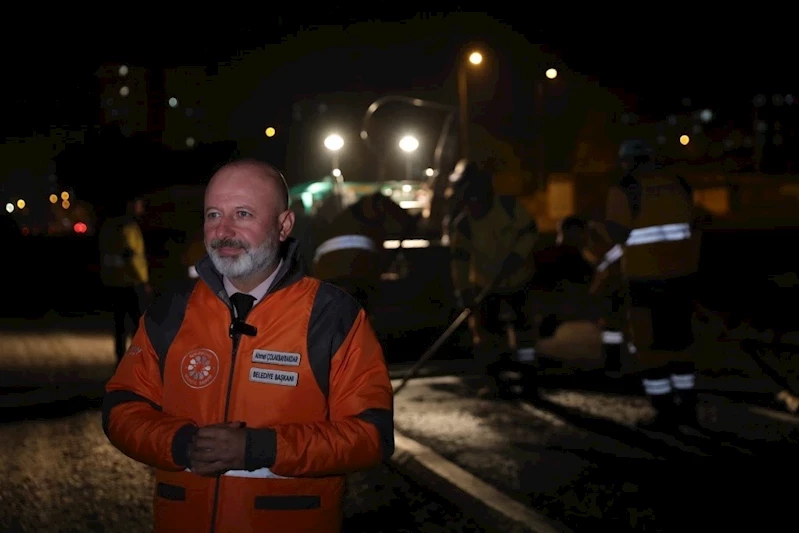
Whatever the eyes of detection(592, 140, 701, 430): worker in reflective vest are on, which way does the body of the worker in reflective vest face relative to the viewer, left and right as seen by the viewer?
facing away from the viewer and to the left of the viewer

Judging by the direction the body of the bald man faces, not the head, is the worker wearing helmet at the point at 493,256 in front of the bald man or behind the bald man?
behind

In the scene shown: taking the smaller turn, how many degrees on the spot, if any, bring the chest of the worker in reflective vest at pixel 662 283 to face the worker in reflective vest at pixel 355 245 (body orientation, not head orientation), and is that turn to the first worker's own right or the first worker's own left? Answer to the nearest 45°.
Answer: approximately 45° to the first worker's own left

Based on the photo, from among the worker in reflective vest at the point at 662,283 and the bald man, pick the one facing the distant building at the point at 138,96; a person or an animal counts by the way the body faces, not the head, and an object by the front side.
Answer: the worker in reflective vest

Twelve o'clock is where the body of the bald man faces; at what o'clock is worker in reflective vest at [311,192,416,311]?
The worker in reflective vest is roughly at 5 o'clock from the bald man.

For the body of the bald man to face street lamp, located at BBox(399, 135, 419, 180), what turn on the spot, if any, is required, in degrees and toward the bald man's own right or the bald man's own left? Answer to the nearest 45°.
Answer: approximately 135° to the bald man's own right

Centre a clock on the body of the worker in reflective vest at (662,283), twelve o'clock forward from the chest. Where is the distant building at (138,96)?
The distant building is roughly at 12 o'clock from the worker in reflective vest.
